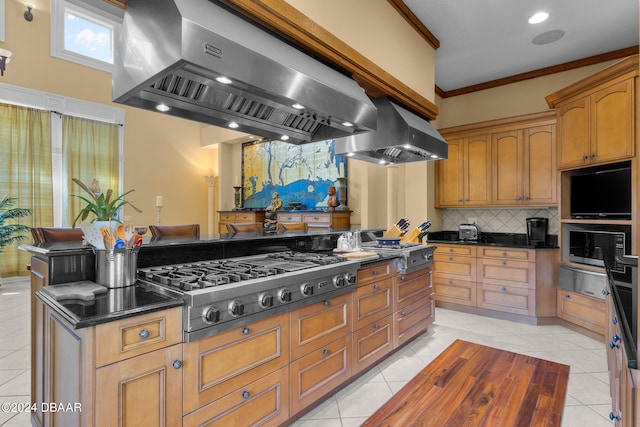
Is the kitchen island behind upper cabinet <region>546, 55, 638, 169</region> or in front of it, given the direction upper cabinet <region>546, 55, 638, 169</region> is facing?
in front

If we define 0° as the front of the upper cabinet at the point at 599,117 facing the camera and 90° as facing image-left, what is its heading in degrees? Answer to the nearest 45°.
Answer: approximately 45°

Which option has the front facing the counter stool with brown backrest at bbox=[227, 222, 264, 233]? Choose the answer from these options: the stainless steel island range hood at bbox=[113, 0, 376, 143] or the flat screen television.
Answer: the flat screen television

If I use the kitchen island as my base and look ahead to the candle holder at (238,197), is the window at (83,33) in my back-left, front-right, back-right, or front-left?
front-left

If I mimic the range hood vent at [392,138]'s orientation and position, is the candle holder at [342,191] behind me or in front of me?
behind

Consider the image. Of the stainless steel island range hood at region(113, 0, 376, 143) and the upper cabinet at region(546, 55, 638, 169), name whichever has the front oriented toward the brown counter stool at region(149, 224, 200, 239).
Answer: the upper cabinet

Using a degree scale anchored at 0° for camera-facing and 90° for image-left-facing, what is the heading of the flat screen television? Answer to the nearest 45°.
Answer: approximately 45°

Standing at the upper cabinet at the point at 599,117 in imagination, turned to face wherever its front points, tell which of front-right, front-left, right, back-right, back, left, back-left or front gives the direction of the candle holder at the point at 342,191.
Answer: front-right

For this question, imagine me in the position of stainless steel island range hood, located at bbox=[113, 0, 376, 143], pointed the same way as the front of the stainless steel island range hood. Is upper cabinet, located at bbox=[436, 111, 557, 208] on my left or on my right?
on my left

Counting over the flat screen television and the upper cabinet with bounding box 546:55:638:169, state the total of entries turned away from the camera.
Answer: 0

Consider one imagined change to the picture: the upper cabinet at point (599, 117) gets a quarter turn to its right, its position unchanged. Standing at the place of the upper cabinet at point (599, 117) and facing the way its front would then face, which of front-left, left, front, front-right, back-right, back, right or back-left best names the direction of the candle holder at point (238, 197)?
front-left

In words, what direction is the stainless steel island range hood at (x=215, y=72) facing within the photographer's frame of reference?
facing the viewer and to the right of the viewer
